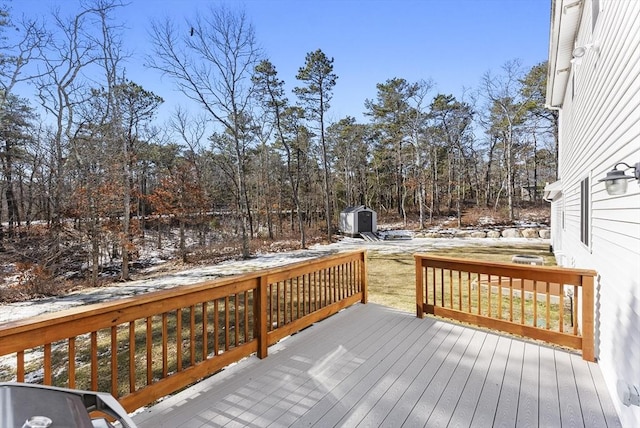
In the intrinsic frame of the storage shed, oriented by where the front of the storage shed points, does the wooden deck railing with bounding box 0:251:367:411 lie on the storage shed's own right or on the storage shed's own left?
on the storage shed's own right

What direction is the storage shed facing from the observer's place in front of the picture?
facing the viewer and to the right of the viewer

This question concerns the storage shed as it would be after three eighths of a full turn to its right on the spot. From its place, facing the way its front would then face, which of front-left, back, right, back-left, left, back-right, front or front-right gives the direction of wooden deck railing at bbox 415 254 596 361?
left
